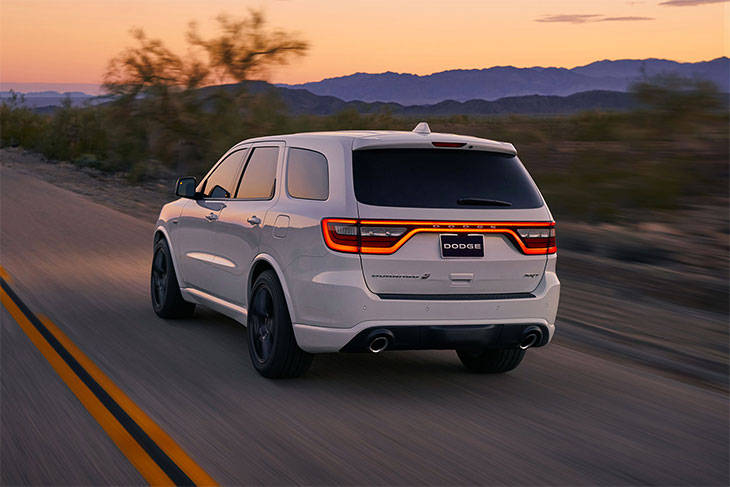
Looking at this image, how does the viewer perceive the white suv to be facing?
facing away from the viewer and to the left of the viewer
